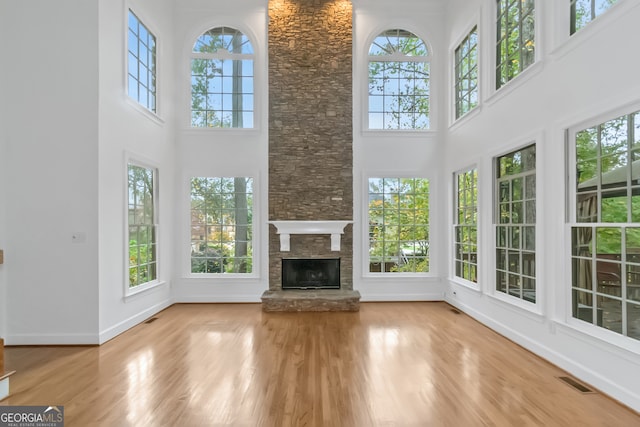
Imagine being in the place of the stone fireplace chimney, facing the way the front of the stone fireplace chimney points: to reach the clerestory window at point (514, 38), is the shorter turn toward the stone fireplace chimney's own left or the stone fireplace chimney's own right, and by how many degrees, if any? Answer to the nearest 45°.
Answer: approximately 45° to the stone fireplace chimney's own left

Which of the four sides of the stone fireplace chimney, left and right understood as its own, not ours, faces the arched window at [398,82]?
left

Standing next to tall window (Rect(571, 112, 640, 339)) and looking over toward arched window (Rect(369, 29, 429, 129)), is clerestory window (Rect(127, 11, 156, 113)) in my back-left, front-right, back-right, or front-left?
front-left

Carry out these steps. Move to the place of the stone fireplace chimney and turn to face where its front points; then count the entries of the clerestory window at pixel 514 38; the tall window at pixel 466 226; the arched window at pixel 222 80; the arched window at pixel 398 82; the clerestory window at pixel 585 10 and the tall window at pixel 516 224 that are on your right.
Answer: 1

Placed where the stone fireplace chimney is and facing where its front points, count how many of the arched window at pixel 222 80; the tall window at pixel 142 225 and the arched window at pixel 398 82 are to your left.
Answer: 1

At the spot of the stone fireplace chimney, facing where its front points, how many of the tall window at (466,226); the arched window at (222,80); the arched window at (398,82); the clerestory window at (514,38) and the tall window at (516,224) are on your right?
1

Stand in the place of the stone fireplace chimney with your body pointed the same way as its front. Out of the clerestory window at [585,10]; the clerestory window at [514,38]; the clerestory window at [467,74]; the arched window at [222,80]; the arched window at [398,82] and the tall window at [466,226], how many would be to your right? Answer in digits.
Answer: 1

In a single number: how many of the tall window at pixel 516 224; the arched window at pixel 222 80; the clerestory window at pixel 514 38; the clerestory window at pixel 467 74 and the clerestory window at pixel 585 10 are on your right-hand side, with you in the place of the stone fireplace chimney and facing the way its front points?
1

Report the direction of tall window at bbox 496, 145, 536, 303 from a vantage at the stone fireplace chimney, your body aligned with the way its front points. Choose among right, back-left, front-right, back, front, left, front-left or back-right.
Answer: front-left

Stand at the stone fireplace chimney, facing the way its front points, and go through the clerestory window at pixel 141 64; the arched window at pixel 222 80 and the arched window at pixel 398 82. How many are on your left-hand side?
1

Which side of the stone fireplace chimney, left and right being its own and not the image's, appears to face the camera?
front
